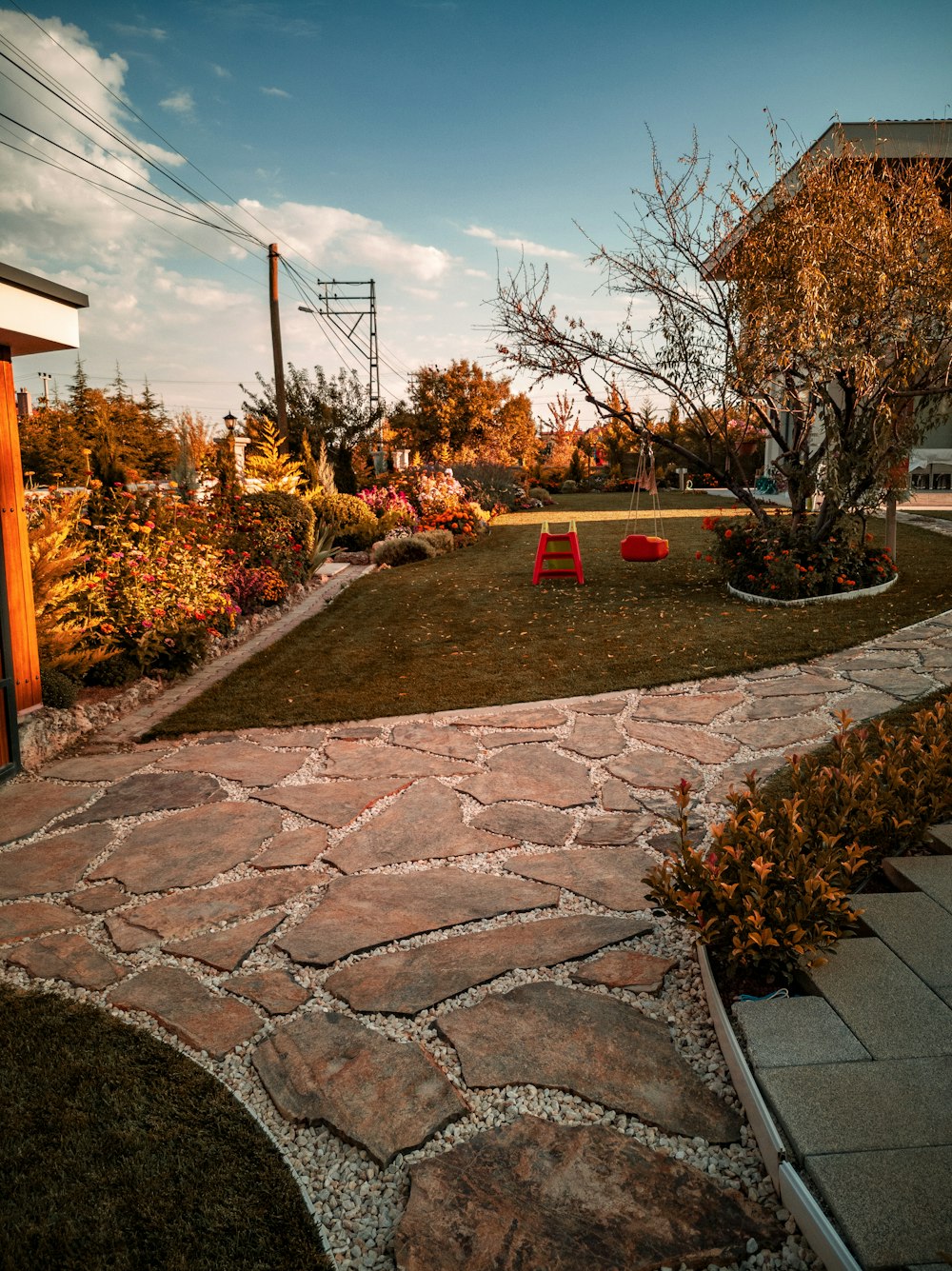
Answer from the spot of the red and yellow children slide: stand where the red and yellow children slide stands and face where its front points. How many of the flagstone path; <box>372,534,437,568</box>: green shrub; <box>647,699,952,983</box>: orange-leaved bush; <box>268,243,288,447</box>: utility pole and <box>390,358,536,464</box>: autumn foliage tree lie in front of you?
2

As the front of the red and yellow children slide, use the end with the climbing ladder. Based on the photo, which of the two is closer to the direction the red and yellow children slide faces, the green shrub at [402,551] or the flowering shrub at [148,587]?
the flowering shrub

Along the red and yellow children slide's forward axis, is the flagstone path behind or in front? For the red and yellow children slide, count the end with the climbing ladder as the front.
in front

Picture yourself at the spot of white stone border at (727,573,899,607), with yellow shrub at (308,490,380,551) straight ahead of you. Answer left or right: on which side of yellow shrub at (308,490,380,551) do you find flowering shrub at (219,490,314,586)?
left
